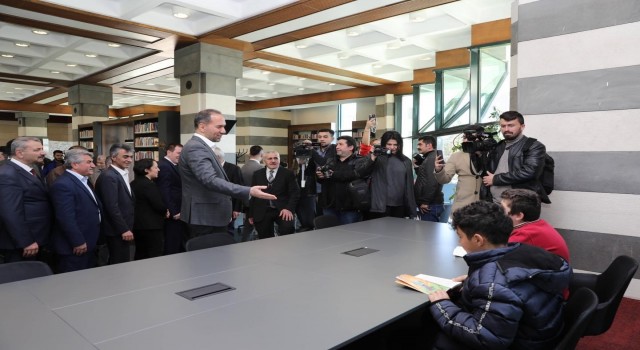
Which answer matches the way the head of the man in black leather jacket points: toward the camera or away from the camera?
toward the camera

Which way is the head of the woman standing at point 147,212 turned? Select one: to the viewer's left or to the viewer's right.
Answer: to the viewer's right

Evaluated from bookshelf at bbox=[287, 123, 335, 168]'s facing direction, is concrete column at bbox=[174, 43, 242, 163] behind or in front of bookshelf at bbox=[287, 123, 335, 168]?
in front

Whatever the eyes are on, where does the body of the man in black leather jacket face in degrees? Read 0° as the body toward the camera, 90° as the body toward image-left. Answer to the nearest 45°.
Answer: approximately 45°

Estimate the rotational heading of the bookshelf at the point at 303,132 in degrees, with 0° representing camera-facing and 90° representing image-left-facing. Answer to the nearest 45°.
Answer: approximately 0°

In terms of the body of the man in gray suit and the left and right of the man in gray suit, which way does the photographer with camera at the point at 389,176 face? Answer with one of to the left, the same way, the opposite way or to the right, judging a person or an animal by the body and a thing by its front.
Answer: to the right

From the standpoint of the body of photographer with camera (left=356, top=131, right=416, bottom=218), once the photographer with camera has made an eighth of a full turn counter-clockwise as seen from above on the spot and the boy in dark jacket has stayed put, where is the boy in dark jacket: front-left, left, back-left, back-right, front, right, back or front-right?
front-right

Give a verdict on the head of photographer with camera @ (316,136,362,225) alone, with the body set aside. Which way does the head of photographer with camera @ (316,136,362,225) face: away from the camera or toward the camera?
toward the camera

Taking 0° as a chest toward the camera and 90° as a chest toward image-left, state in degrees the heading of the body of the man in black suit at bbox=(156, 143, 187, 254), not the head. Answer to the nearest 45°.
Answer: approximately 270°
